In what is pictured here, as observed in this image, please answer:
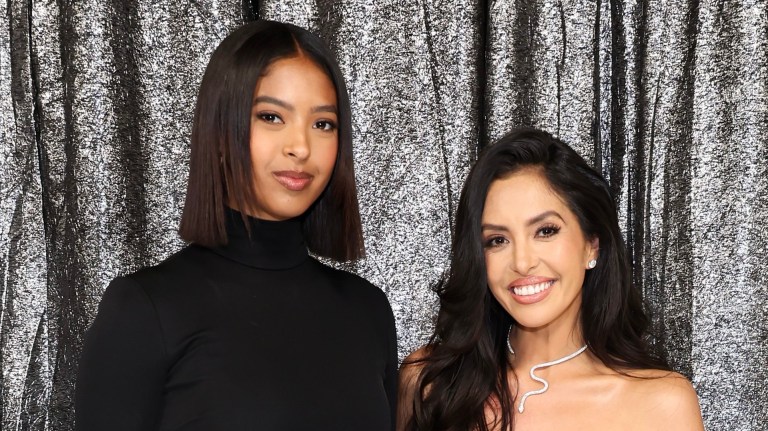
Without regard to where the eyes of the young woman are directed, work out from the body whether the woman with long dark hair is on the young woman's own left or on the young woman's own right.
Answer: on the young woman's own left

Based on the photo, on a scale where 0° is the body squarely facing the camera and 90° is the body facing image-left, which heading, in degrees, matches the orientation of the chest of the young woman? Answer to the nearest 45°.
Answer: approximately 315°
